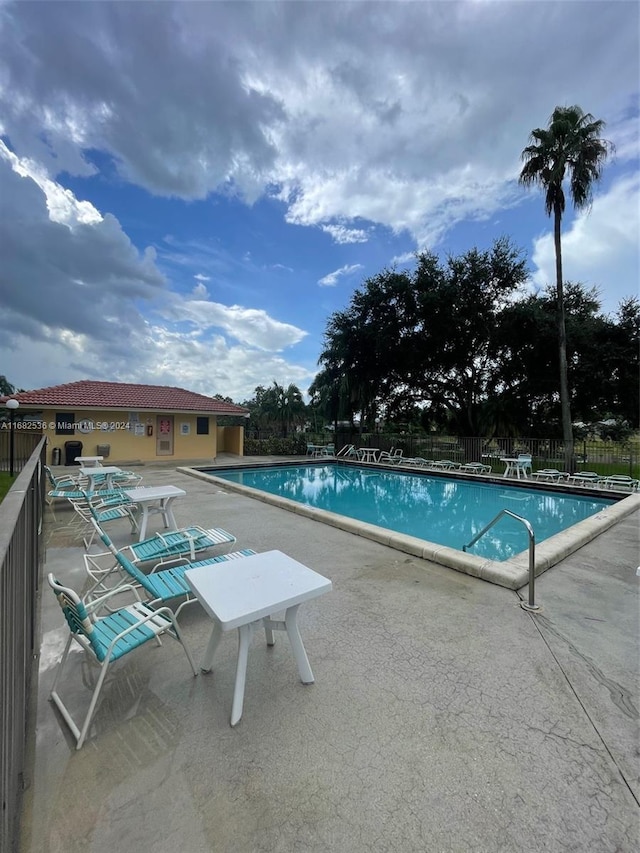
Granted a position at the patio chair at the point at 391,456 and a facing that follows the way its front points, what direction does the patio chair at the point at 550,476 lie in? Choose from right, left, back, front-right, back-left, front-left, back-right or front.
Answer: left

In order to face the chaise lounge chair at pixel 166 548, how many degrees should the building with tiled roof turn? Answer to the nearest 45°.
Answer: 0° — it already faces it

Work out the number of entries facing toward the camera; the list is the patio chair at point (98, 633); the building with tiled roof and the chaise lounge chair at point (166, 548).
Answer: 1

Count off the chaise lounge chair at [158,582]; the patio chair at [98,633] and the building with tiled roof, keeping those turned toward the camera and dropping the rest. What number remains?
1

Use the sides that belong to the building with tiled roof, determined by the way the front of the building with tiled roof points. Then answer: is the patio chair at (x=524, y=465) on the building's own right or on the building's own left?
on the building's own left

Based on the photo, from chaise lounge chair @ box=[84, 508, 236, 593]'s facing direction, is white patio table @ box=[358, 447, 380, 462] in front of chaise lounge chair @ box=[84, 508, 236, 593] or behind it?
in front

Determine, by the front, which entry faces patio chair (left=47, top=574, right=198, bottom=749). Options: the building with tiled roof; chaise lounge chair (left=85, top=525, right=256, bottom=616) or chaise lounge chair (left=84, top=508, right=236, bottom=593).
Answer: the building with tiled roof

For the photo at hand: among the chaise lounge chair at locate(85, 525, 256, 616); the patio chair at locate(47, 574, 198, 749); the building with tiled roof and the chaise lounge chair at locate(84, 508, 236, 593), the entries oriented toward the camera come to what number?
1

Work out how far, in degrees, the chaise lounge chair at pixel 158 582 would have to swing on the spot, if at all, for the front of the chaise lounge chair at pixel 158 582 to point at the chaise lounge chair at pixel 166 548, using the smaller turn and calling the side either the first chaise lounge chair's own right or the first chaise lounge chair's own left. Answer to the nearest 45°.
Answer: approximately 45° to the first chaise lounge chair's own left

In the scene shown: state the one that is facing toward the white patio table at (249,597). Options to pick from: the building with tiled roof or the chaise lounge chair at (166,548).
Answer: the building with tiled roof

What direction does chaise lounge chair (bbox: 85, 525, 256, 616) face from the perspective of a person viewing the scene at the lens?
facing away from the viewer and to the right of the viewer

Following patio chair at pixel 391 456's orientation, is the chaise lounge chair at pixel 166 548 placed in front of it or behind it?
in front

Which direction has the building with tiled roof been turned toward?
toward the camera

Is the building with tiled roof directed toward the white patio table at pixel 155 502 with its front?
yes
